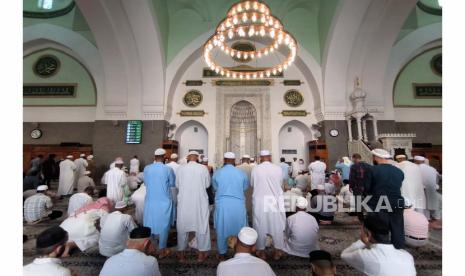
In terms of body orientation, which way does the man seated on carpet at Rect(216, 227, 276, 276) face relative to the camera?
away from the camera

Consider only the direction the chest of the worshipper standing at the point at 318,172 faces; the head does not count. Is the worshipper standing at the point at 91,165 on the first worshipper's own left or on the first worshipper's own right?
on the first worshipper's own left

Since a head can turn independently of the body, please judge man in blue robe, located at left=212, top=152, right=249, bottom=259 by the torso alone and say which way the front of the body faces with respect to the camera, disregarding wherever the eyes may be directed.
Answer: away from the camera

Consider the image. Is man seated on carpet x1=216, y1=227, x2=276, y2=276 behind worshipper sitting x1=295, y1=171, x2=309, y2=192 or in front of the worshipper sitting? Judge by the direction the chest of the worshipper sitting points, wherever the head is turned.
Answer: behind

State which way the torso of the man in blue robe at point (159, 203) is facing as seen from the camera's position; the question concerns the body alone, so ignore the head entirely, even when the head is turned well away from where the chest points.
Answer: away from the camera

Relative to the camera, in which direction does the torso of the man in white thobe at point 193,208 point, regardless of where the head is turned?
away from the camera

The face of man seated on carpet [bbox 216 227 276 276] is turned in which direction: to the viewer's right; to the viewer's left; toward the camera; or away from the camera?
away from the camera

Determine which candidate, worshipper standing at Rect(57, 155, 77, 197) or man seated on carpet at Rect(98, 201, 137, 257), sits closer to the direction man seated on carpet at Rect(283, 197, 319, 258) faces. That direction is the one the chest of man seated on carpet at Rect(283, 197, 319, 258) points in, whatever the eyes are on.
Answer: the worshipper standing

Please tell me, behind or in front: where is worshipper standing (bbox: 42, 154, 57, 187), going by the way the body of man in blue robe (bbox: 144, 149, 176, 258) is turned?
in front

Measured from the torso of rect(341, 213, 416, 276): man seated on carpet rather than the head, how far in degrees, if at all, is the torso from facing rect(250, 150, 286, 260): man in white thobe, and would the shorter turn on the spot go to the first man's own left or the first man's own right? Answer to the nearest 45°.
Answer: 0° — they already face them

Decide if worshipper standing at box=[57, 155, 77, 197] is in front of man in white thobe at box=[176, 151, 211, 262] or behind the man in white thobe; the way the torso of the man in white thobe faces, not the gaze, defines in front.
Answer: in front

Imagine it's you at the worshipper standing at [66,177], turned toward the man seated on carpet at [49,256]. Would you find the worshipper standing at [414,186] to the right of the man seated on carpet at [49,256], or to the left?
left
